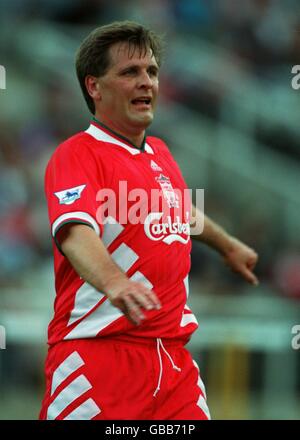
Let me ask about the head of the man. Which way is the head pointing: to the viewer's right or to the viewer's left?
to the viewer's right

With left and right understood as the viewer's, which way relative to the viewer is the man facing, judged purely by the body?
facing the viewer and to the right of the viewer
